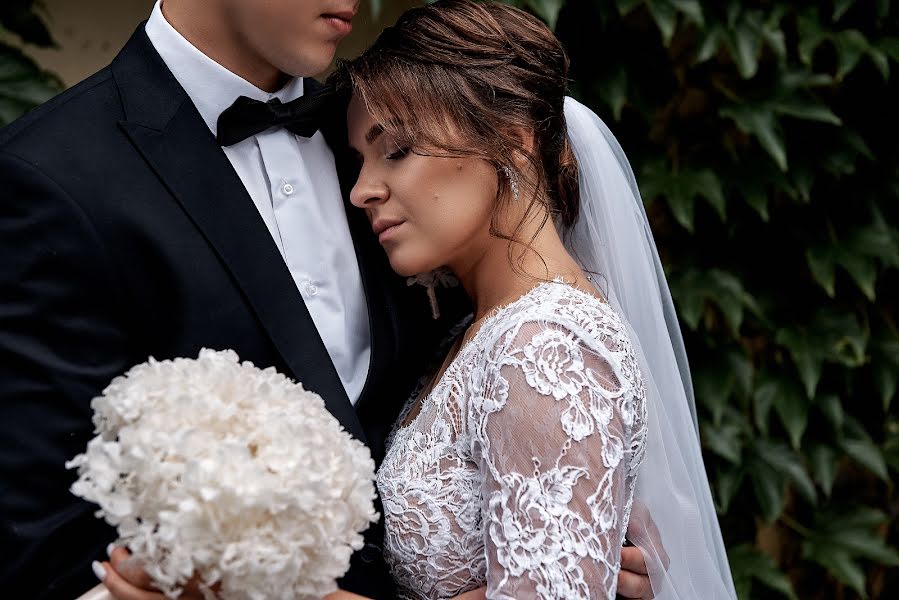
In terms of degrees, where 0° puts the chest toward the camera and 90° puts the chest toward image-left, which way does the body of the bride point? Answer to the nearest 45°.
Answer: approximately 90°

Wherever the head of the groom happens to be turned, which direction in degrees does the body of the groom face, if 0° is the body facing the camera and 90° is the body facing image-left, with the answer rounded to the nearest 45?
approximately 315°

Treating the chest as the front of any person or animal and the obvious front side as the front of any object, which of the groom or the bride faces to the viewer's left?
the bride

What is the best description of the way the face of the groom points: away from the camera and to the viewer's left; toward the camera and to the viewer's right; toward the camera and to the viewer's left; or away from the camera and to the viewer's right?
toward the camera and to the viewer's right

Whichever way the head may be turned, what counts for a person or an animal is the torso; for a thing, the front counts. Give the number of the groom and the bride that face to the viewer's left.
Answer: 1
